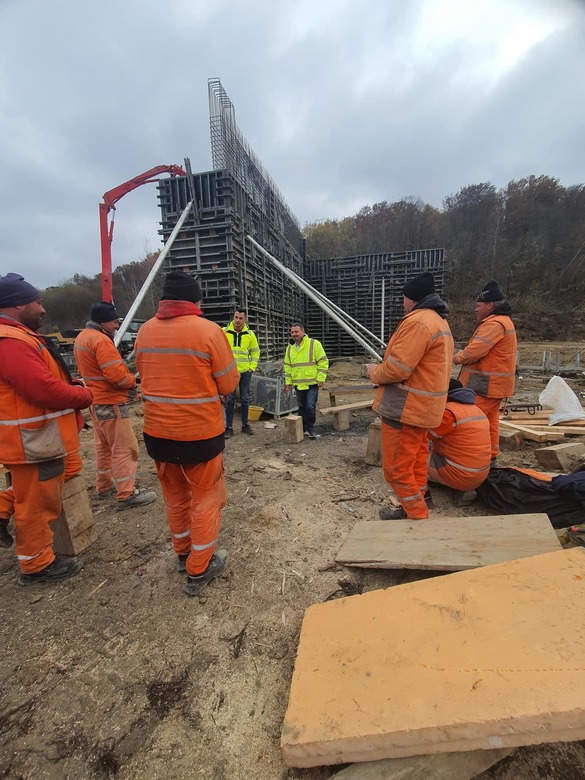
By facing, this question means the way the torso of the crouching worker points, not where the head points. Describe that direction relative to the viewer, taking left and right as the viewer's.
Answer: facing away from the viewer and to the left of the viewer

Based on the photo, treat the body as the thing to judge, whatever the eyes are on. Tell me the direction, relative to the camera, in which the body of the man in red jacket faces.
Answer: to the viewer's right

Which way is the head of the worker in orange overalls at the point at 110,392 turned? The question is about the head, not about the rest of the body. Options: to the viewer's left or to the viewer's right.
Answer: to the viewer's right

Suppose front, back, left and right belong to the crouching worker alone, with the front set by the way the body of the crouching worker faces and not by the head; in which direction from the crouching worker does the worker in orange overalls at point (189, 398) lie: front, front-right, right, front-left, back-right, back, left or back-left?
left

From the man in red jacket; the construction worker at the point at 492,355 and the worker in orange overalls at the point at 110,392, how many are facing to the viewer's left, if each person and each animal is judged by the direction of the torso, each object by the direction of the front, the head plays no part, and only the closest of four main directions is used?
1

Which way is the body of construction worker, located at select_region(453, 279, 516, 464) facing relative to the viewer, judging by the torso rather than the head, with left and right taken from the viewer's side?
facing to the left of the viewer

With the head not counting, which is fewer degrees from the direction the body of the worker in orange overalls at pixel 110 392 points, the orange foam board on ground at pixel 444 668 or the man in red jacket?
the orange foam board on ground

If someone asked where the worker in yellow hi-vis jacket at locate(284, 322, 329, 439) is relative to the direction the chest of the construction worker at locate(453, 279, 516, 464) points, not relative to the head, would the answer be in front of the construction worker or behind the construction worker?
in front

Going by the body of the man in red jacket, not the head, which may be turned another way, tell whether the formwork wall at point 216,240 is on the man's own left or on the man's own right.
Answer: on the man's own left

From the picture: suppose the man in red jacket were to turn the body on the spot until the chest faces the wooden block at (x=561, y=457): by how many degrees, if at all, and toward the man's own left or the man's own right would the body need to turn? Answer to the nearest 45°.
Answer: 0° — they already face it

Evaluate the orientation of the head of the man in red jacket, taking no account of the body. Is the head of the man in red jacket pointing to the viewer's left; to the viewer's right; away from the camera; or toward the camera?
to the viewer's right

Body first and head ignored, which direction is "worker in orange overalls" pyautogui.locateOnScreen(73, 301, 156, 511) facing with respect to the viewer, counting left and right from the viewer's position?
facing to the right of the viewer
